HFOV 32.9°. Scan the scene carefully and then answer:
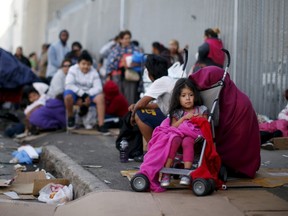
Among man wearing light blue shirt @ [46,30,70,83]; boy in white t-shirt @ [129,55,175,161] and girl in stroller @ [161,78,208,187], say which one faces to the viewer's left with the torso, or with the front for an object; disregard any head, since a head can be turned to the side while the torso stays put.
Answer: the boy in white t-shirt

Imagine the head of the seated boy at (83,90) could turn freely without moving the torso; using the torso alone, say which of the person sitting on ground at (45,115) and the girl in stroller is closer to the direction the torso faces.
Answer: the girl in stroller

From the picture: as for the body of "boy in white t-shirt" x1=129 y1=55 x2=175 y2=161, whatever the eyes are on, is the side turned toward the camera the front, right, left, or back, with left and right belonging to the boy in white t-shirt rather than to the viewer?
left

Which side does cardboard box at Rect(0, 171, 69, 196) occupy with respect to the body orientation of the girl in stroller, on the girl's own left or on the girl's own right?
on the girl's own right

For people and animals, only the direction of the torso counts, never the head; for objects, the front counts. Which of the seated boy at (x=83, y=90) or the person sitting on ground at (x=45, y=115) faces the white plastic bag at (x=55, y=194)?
the seated boy

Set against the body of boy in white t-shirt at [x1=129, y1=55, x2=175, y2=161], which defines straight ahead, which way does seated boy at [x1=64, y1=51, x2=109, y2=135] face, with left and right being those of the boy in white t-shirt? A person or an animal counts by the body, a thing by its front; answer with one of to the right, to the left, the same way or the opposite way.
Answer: to the left
